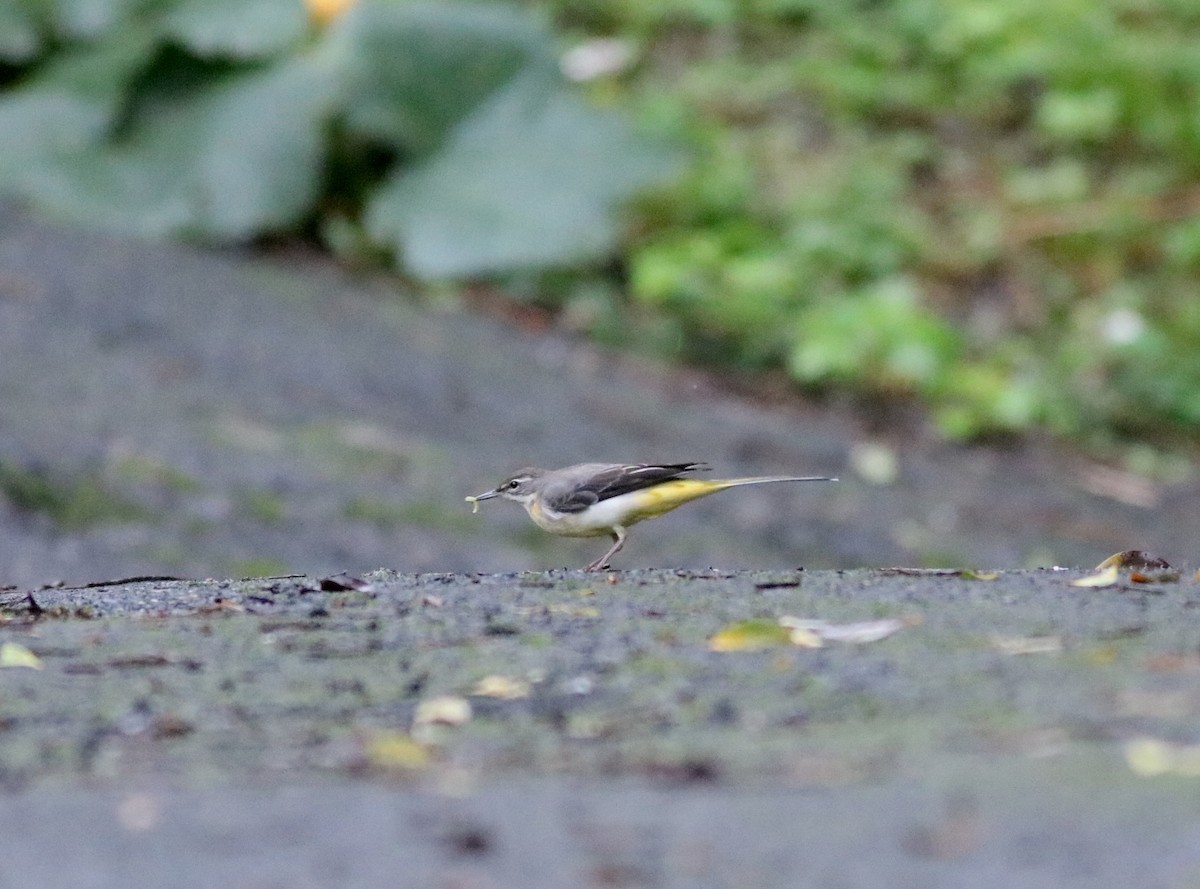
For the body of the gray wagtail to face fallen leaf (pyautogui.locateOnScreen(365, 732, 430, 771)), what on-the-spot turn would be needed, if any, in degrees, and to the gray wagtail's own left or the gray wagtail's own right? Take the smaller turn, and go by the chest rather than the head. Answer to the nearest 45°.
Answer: approximately 90° to the gray wagtail's own left

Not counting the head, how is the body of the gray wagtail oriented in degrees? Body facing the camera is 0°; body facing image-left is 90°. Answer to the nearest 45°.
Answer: approximately 90°

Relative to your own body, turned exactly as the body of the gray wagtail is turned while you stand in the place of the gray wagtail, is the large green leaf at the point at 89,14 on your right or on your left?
on your right

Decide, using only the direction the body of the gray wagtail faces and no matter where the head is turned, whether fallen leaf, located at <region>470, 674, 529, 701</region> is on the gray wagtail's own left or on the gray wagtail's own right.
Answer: on the gray wagtail's own left

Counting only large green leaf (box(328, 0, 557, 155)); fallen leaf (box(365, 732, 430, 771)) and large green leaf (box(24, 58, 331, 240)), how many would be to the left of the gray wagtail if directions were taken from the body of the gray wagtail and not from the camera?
1

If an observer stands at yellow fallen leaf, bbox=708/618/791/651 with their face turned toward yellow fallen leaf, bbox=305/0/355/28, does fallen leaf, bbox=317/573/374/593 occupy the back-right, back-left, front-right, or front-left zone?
front-left

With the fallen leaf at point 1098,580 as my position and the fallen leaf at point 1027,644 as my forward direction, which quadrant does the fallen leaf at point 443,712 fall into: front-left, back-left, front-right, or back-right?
front-right

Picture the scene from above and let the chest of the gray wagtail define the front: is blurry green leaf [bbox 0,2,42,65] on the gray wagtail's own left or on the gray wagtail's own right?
on the gray wagtail's own right

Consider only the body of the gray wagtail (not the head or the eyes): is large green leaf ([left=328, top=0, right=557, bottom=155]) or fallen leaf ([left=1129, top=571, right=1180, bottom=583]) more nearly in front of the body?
the large green leaf

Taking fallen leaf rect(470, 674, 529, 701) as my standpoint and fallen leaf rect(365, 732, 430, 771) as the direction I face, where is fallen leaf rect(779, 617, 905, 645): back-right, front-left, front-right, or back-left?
back-left

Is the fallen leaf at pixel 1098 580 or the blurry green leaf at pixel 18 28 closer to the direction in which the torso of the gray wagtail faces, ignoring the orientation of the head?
the blurry green leaf

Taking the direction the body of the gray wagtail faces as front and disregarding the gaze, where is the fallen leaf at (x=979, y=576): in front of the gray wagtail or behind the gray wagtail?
behind

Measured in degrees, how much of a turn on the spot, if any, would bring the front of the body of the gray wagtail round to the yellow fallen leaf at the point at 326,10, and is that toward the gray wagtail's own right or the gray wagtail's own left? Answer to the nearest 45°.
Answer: approximately 90° to the gray wagtail's own right

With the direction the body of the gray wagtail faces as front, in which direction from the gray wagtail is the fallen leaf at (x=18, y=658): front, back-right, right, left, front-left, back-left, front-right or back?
front-left
